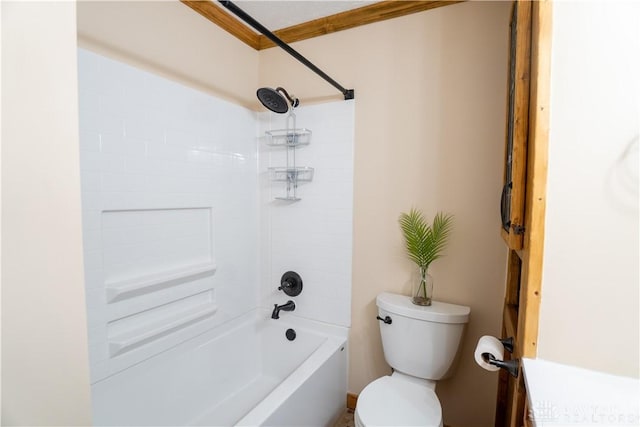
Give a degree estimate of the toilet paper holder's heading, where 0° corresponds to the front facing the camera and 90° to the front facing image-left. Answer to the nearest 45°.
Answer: approximately 90°

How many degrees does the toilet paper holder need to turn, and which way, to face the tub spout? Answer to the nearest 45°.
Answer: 0° — it already faces it

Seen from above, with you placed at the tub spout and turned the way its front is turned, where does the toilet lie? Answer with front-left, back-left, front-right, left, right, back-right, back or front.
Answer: left

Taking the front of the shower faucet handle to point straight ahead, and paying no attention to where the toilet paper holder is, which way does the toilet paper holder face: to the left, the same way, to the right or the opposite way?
to the right

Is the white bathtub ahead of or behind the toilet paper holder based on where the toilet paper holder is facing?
ahead

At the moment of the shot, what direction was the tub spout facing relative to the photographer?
facing the viewer and to the left of the viewer

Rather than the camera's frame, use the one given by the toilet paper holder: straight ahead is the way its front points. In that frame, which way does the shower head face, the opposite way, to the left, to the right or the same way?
to the left

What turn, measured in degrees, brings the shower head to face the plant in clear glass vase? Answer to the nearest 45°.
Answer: approximately 135° to its left

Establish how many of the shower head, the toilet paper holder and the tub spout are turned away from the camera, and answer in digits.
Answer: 0

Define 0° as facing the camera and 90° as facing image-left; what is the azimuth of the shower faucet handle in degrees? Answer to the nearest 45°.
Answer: approximately 45°

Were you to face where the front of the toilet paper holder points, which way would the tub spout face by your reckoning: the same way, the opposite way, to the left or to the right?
to the left

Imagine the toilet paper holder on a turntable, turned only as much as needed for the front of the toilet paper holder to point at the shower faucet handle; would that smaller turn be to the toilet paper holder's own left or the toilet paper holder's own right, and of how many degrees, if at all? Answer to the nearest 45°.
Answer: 0° — it already faces it

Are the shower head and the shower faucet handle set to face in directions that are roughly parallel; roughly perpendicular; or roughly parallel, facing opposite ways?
roughly parallel
